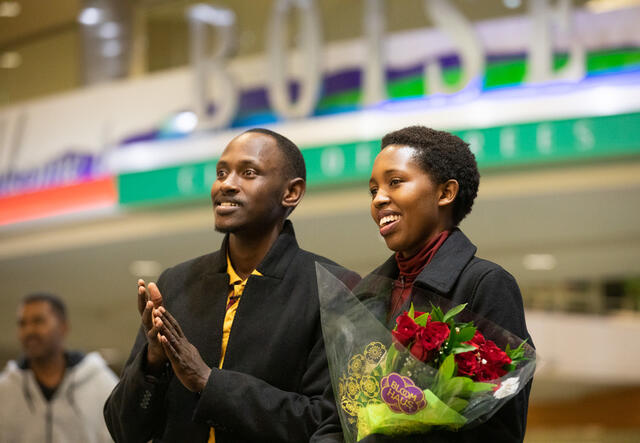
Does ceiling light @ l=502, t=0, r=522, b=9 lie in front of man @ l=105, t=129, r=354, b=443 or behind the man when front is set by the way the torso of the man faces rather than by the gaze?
behind

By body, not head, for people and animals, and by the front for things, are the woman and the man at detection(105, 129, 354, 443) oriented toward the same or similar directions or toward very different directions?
same or similar directions

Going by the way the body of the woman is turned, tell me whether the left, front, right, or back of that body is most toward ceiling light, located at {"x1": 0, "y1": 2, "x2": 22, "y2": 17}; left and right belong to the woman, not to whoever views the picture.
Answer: right

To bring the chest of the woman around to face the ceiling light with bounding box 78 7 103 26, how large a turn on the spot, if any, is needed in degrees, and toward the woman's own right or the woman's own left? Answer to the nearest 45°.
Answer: approximately 90° to the woman's own right

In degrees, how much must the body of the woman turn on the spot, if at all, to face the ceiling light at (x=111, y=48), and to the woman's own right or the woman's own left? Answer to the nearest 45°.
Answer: approximately 90° to the woman's own right

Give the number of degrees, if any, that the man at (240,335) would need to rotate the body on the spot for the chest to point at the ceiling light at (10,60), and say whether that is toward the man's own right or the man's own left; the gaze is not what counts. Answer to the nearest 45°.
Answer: approximately 135° to the man's own right

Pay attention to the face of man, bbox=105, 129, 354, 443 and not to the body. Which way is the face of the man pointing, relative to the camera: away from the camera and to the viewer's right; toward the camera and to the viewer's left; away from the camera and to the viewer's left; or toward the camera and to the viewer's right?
toward the camera and to the viewer's left

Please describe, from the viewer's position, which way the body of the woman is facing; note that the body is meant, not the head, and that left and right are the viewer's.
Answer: facing the viewer and to the left of the viewer

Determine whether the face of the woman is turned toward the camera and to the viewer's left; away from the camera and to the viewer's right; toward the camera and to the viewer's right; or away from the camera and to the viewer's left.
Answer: toward the camera and to the viewer's left

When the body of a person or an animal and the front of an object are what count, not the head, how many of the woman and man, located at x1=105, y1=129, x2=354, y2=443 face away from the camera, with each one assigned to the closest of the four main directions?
0
